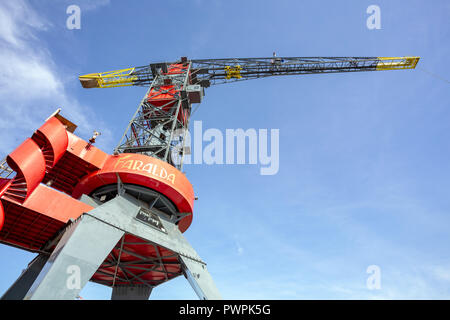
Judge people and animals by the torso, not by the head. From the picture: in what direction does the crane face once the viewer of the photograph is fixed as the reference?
facing to the right of the viewer
